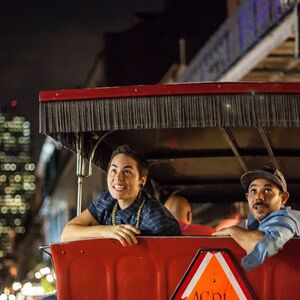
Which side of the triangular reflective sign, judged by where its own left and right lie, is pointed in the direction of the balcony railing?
back

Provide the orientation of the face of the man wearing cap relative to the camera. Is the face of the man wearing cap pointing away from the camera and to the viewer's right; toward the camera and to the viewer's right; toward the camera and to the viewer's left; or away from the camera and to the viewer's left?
toward the camera and to the viewer's left

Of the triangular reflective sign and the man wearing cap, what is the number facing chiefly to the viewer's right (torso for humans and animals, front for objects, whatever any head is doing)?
0

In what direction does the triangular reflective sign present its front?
toward the camera

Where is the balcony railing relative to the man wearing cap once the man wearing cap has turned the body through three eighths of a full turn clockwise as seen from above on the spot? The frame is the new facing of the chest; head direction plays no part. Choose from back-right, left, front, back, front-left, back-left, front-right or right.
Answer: front
